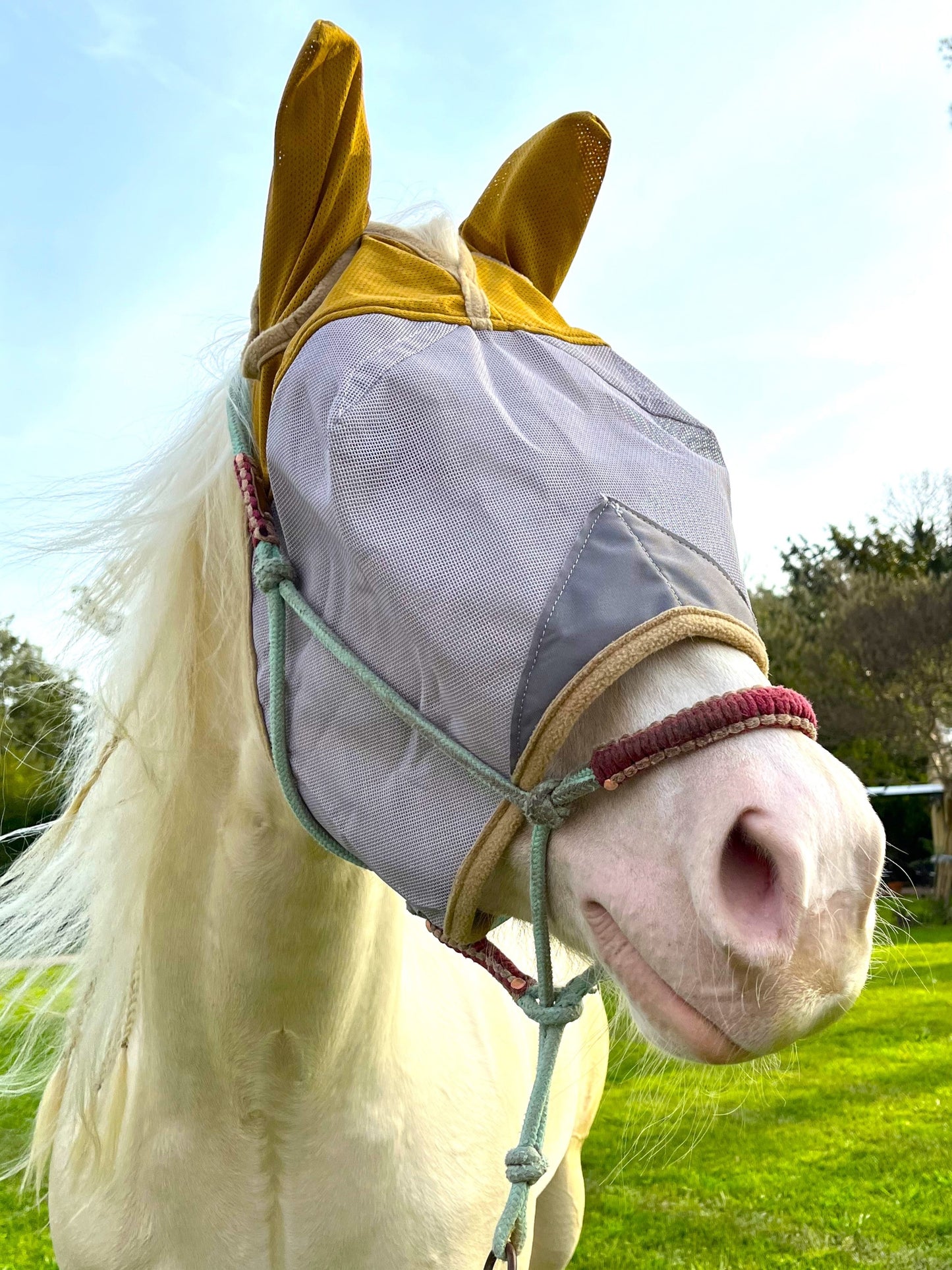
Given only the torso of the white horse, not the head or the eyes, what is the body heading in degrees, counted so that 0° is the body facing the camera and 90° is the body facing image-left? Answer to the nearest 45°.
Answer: approximately 0°
